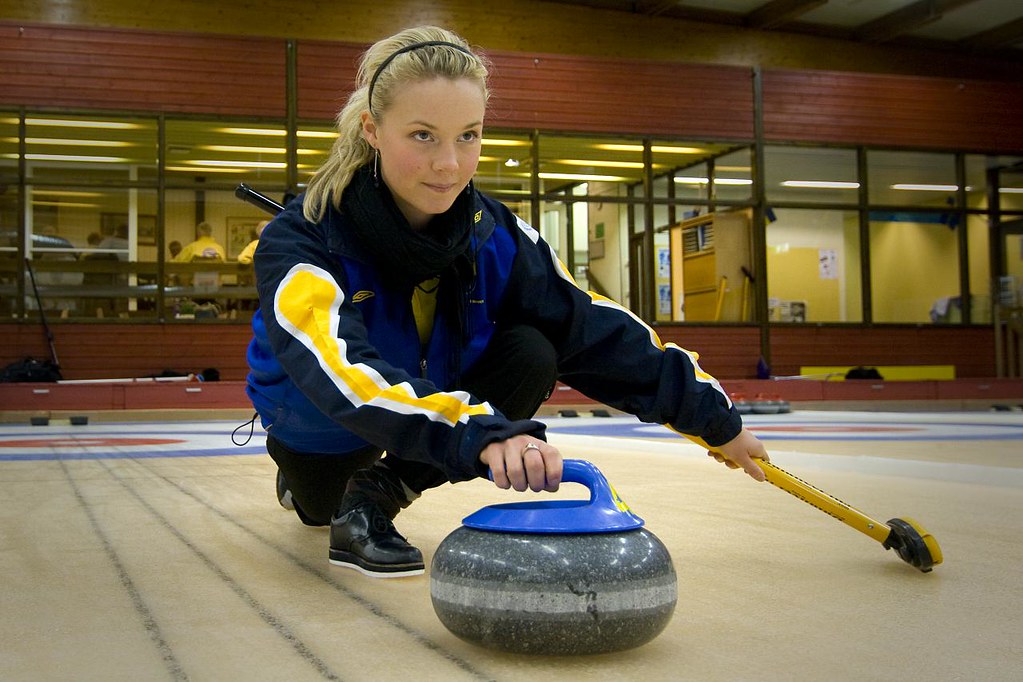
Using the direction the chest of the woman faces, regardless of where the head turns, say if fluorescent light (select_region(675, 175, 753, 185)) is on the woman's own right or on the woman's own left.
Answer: on the woman's own left

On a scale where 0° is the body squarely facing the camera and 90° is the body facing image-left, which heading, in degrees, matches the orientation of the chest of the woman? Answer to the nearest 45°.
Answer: approximately 315°

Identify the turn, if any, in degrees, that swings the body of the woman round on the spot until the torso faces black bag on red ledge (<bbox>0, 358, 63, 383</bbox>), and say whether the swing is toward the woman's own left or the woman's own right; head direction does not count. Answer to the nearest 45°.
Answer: approximately 180°

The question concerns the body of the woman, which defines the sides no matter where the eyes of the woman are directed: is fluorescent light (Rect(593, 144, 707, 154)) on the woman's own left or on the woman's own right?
on the woman's own left

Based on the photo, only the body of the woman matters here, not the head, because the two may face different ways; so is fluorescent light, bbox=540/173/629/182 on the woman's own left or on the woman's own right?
on the woman's own left

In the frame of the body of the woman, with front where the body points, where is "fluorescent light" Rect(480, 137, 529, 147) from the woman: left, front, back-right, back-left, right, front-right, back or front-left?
back-left

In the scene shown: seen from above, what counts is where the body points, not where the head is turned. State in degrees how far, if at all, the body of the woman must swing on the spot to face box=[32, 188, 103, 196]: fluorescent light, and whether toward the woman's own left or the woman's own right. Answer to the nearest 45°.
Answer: approximately 180°

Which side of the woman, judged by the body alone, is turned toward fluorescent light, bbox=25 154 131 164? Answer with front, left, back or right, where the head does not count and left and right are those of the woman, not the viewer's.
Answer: back

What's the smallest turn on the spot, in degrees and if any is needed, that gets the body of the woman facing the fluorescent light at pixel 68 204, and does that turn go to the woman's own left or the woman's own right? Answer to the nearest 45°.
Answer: approximately 180°

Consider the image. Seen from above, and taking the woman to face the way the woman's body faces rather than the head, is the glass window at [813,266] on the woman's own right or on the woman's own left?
on the woman's own left

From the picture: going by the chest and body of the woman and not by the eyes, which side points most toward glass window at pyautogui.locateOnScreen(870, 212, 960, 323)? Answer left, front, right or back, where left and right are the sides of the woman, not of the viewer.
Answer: left
